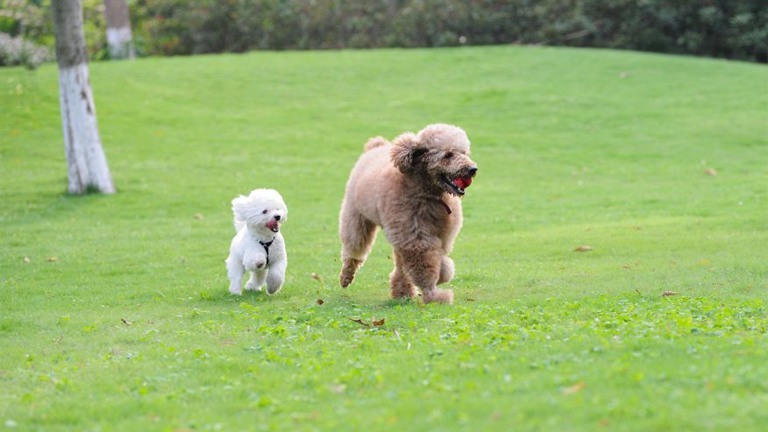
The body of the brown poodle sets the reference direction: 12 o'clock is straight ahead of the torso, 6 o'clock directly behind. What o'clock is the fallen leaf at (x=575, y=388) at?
The fallen leaf is roughly at 1 o'clock from the brown poodle.

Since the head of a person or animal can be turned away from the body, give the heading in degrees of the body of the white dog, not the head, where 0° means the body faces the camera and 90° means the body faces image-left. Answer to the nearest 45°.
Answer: approximately 315°

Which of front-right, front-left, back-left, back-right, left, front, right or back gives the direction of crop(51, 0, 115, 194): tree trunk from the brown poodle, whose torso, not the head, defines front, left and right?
back

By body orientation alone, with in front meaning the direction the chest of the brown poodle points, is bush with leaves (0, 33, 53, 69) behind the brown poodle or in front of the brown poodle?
behind

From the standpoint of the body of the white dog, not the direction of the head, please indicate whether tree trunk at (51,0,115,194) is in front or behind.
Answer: behind

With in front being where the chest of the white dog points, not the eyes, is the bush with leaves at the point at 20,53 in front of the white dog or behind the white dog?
behind

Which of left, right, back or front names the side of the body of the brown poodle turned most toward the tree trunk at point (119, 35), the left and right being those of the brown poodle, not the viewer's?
back

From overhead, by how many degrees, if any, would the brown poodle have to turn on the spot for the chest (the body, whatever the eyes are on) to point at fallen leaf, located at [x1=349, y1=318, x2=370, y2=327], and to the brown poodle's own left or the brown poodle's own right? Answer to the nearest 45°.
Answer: approximately 90° to the brown poodle's own right
